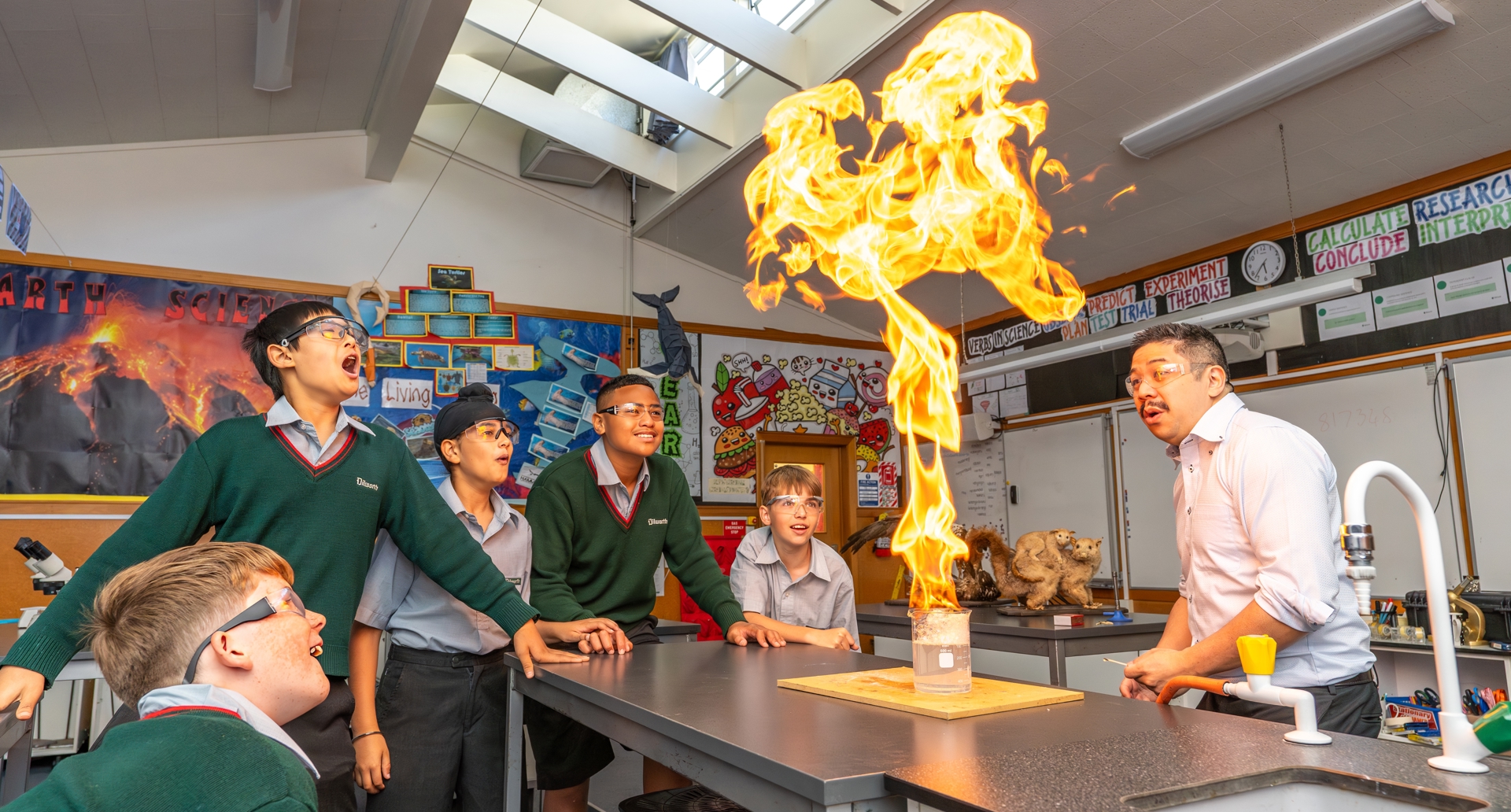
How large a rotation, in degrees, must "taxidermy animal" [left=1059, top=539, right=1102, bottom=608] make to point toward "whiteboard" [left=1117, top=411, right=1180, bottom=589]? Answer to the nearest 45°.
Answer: approximately 135° to its left

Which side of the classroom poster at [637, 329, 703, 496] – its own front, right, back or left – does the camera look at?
front

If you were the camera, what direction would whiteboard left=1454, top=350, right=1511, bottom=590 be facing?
facing the viewer and to the left of the viewer

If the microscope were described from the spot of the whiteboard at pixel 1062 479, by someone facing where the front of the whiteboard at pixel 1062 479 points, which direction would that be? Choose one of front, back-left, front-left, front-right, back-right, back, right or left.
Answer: front

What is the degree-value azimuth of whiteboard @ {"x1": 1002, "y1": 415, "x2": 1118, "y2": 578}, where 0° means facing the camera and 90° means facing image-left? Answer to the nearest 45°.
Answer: approximately 45°

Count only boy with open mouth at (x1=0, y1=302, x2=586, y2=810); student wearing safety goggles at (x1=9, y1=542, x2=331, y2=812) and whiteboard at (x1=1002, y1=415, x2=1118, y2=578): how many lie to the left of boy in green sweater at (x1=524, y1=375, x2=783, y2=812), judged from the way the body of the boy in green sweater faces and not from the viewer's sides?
1

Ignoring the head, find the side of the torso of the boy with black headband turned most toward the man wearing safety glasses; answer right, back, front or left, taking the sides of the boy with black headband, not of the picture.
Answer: front

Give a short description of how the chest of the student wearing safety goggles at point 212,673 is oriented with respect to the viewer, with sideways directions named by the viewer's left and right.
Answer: facing away from the viewer and to the right of the viewer

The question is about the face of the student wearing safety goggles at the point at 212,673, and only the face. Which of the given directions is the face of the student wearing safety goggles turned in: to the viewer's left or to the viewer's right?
to the viewer's right

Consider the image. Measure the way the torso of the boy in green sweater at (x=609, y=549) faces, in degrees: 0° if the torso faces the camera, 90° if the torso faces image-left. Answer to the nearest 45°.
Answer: approximately 315°

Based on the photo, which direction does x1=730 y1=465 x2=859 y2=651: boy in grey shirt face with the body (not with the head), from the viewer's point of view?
toward the camera

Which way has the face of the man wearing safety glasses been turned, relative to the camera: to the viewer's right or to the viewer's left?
to the viewer's left

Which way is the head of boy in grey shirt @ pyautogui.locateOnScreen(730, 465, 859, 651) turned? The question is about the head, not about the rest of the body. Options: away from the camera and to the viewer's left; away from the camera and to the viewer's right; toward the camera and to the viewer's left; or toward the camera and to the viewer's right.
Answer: toward the camera and to the viewer's right

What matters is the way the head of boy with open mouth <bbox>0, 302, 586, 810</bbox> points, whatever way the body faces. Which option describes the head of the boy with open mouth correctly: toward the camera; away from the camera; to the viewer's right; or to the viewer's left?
to the viewer's right
